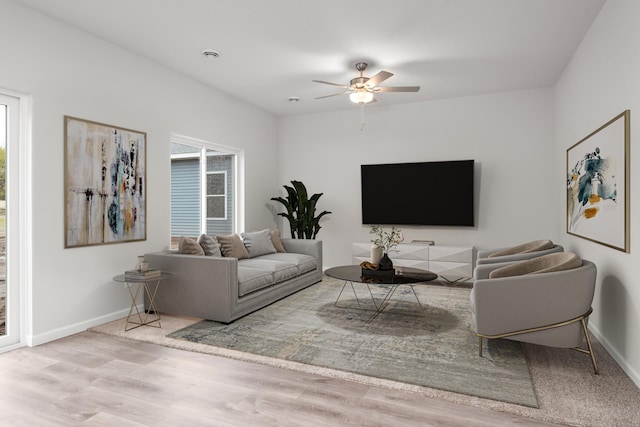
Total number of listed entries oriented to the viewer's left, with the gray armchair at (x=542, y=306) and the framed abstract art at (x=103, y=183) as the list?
1

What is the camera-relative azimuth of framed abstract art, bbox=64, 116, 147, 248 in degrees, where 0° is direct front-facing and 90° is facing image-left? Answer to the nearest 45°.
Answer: approximately 315°

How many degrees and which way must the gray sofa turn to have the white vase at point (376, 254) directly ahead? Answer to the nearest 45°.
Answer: approximately 45° to its left

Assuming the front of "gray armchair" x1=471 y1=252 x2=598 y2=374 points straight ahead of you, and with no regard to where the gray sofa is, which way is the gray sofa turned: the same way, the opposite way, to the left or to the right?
the opposite way

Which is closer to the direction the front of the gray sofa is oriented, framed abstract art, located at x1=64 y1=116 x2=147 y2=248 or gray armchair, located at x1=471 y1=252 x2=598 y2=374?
the gray armchair

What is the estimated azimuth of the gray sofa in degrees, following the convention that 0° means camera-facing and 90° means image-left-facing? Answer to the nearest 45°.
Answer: approximately 315°

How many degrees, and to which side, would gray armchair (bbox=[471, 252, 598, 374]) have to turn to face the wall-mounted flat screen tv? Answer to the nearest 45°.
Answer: approximately 45° to its right

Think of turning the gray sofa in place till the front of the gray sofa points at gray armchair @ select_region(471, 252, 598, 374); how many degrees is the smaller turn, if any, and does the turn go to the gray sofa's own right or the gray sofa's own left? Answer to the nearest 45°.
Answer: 0° — it already faces it

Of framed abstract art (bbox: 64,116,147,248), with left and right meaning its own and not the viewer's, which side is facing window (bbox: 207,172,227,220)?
left

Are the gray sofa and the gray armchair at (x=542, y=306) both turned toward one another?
yes

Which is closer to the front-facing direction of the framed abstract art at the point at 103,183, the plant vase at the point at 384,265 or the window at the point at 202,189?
the plant vase

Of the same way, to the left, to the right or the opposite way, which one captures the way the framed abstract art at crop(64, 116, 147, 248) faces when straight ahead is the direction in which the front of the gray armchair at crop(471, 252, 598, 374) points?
the opposite way

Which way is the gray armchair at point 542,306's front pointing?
to the viewer's left
